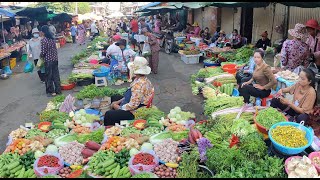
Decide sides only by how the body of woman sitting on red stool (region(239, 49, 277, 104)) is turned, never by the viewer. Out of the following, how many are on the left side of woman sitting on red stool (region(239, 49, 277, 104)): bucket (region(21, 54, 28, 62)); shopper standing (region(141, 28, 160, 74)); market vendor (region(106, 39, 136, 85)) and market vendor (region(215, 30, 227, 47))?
0

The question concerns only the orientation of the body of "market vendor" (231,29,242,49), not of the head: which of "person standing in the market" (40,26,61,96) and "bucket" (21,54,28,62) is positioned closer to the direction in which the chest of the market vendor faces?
the person standing in the market

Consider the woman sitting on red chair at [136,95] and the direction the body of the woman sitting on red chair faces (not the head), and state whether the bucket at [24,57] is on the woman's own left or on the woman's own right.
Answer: on the woman's own right

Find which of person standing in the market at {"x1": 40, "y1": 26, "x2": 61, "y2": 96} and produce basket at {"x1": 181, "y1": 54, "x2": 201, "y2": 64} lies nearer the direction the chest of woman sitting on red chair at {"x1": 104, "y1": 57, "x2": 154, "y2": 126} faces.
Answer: the person standing in the market

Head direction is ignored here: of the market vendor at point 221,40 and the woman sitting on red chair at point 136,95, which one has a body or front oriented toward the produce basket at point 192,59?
the market vendor

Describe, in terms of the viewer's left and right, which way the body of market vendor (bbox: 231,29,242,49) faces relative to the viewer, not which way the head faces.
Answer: facing the viewer and to the left of the viewer

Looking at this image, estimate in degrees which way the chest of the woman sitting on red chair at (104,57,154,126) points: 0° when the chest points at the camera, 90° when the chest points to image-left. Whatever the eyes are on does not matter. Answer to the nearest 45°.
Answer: approximately 90°
